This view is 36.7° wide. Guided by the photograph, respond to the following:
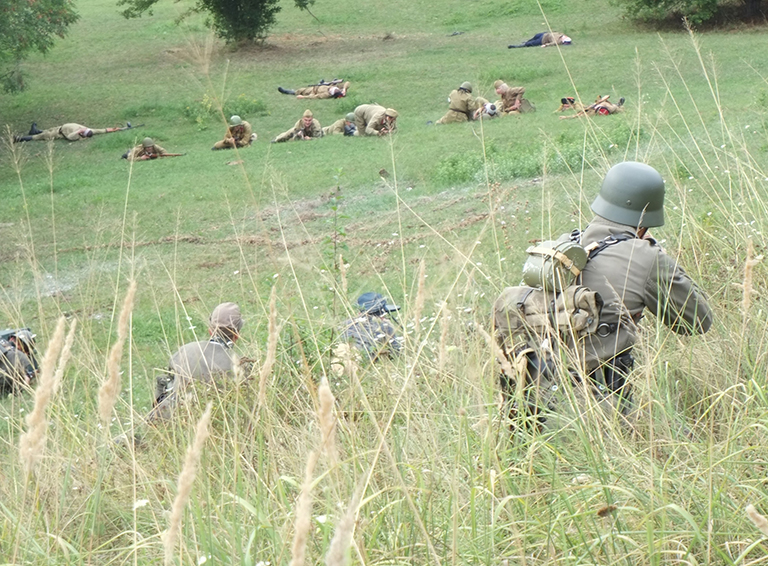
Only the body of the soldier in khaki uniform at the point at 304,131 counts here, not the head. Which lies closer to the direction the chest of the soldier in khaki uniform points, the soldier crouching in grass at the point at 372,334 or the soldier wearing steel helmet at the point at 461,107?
the soldier crouching in grass

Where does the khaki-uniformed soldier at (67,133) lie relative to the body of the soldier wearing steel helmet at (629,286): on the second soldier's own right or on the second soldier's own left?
on the second soldier's own left

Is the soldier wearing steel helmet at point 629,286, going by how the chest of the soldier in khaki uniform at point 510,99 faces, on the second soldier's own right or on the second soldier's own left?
on the second soldier's own left

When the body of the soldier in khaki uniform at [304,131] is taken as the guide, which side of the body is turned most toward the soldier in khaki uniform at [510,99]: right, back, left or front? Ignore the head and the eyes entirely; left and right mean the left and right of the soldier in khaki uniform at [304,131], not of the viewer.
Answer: left

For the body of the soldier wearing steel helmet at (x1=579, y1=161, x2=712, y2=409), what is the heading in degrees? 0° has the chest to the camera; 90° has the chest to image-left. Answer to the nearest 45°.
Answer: approximately 225°

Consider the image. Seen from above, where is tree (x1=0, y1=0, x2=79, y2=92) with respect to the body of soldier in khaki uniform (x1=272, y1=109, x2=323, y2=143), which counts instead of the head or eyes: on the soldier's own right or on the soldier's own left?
on the soldier's own right

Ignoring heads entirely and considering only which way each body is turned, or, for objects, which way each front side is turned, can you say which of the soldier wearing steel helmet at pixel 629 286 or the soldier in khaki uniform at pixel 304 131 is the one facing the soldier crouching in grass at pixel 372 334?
the soldier in khaki uniform

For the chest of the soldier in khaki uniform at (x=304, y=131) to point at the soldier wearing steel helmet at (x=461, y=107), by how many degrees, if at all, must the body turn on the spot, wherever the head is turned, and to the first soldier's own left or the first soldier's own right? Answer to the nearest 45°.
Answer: approximately 90° to the first soldier's own left

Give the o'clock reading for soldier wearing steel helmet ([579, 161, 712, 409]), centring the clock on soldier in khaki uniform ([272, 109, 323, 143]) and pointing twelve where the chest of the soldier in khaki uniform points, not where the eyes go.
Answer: The soldier wearing steel helmet is roughly at 12 o'clock from the soldier in khaki uniform.

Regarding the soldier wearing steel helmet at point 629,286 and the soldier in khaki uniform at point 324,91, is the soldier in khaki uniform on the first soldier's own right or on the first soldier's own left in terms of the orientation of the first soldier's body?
on the first soldier's own left

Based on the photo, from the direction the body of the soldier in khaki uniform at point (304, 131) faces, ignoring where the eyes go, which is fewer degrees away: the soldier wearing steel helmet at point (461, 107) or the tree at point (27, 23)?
the soldier wearing steel helmet

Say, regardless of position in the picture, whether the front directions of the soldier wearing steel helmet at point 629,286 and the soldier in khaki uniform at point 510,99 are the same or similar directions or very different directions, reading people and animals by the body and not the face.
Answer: very different directions

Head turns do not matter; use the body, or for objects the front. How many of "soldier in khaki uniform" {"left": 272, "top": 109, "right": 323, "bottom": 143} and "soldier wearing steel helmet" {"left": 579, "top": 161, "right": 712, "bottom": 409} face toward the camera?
1

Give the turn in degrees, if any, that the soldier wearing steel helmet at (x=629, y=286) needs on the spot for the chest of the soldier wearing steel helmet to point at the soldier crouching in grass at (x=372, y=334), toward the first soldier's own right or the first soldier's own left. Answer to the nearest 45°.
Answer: approximately 135° to the first soldier's own left
